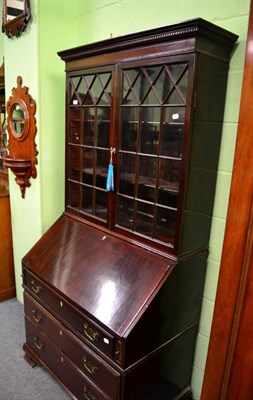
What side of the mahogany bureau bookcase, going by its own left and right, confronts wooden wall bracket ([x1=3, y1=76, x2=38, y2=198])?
right

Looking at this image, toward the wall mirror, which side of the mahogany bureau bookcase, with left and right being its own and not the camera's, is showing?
right

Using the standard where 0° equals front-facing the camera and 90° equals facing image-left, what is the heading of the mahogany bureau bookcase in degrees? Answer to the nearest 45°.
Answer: approximately 45°

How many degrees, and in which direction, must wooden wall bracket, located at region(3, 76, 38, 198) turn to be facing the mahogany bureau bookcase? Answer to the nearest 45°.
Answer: approximately 90° to its left
